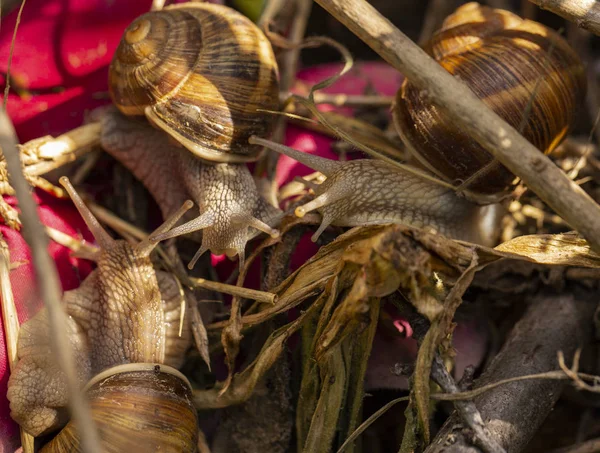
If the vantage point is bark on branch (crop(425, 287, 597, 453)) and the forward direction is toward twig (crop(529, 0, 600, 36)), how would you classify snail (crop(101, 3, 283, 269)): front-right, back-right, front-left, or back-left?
front-left

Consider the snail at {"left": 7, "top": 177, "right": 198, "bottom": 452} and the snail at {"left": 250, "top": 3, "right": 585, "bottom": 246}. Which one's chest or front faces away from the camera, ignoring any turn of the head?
the snail at {"left": 7, "top": 177, "right": 198, "bottom": 452}

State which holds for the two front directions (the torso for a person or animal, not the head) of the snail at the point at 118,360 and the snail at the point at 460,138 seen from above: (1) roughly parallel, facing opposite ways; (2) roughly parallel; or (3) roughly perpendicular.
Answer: roughly perpendicular

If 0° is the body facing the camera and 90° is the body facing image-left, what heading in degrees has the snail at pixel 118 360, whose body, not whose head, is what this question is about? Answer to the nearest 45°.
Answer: approximately 180°

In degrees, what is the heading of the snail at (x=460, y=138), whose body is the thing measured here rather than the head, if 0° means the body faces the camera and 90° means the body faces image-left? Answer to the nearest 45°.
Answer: approximately 90°

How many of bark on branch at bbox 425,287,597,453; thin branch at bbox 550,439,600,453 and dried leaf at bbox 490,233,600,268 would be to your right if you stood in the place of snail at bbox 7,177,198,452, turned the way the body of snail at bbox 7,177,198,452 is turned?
3

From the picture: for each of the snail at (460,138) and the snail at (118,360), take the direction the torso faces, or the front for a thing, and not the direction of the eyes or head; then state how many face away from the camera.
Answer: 1

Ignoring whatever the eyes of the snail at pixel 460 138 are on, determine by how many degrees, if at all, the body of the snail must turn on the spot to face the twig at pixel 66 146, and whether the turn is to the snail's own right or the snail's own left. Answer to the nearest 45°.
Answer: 0° — it already faces it
